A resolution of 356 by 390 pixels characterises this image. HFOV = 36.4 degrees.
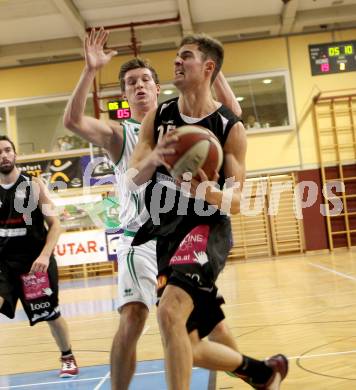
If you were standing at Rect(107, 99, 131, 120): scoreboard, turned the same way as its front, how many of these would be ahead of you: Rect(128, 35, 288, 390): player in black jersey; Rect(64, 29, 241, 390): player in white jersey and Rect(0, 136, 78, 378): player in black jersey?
3

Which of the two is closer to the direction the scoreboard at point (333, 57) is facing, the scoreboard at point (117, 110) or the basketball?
the basketball

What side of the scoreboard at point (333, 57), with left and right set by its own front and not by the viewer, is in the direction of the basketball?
front

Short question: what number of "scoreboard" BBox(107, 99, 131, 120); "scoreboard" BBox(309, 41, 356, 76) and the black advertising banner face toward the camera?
3

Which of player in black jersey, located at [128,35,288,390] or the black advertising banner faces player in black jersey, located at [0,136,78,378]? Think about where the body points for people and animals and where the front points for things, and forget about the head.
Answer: the black advertising banner

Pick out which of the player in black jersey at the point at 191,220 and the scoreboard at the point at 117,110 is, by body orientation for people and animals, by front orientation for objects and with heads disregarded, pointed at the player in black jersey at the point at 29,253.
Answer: the scoreboard

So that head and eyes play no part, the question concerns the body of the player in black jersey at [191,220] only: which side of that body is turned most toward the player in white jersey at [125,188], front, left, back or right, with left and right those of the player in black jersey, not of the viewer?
right

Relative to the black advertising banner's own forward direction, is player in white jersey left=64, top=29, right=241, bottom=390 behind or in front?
in front

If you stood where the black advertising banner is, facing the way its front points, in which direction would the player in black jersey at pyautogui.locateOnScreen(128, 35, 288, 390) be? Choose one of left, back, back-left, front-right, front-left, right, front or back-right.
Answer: front

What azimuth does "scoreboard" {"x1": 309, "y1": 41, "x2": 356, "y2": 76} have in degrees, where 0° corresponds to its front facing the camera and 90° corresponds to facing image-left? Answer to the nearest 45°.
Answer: approximately 0°

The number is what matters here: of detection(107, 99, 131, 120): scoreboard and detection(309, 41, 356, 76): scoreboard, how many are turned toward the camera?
2

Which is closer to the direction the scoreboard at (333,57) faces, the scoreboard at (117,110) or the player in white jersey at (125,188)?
the player in white jersey

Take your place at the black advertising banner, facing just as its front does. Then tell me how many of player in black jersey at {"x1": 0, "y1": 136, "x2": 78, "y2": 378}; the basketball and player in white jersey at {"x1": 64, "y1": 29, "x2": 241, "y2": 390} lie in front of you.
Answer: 3

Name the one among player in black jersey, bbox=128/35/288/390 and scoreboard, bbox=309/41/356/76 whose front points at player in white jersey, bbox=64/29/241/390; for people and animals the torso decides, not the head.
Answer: the scoreboard

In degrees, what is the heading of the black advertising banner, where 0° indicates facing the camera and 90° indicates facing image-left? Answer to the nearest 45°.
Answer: approximately 0°
